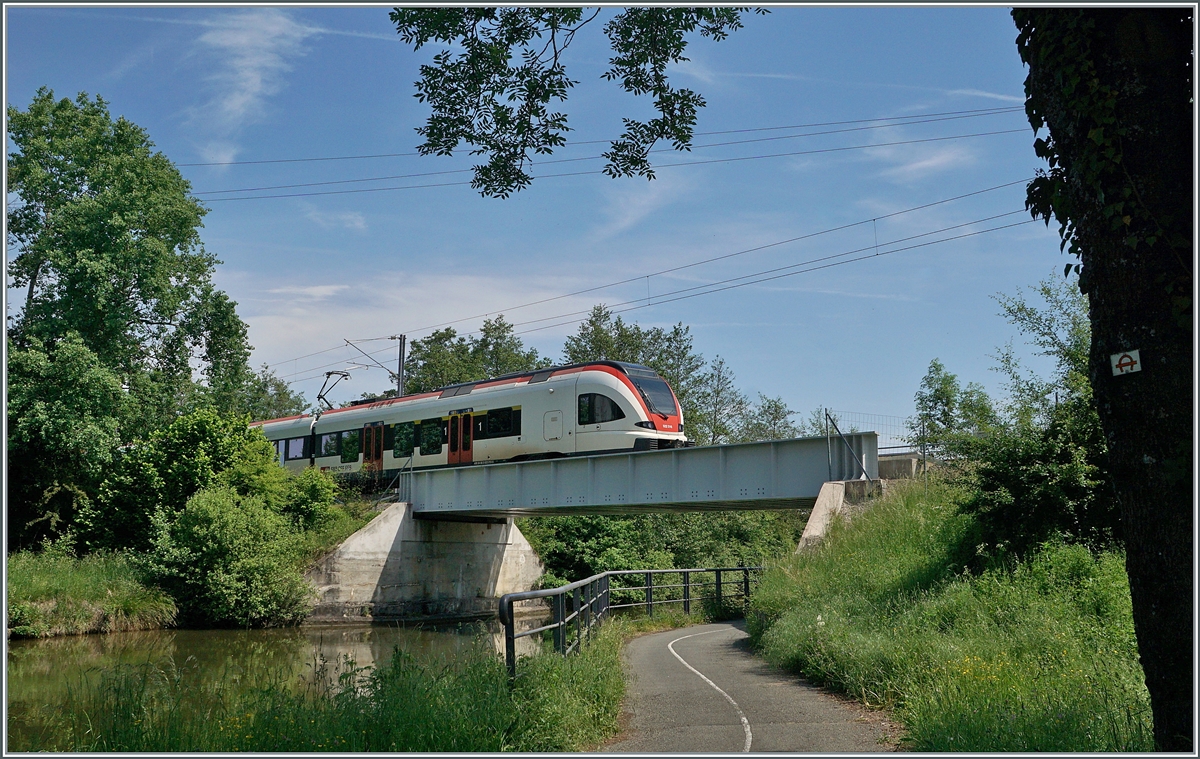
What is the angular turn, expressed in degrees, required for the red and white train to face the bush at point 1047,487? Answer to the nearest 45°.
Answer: approximately 45° to its right

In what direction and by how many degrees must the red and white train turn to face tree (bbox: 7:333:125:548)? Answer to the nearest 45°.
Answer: approximately 135° to its right

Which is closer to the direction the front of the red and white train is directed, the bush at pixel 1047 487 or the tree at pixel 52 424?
the bush

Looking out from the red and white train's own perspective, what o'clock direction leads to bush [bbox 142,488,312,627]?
The bush is roughly at 4 o'clock from the red and white train.

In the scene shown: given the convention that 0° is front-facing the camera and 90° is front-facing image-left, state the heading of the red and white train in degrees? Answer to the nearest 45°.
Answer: approximately 315°

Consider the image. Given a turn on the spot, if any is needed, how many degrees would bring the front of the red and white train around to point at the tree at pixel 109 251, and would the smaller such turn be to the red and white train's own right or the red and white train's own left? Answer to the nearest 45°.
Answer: approximately 135° to the red and white train's own right
